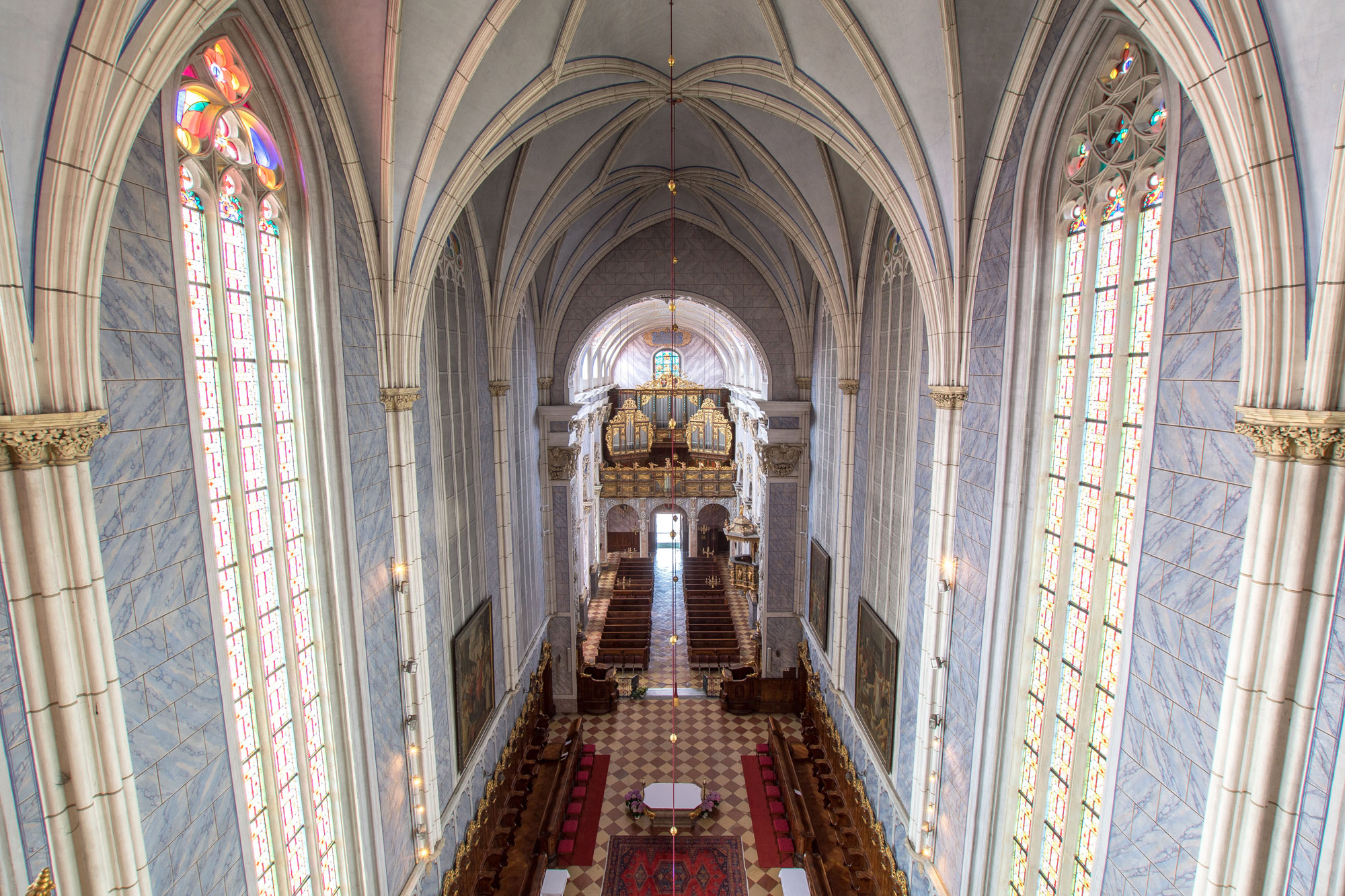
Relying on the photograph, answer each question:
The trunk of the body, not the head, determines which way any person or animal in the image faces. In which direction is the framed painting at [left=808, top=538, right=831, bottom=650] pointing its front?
to the viewer's left

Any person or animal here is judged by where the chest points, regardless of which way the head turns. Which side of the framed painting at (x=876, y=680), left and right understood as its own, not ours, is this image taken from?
left

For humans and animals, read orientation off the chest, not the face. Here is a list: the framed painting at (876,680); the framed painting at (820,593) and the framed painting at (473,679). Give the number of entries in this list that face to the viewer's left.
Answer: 2

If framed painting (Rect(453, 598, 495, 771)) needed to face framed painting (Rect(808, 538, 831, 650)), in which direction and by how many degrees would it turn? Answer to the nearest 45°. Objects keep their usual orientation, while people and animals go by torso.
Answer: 0° — it already faces it

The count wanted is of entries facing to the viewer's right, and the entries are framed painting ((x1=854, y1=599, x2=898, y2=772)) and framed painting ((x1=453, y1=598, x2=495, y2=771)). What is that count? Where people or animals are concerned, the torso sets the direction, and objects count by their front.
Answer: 1

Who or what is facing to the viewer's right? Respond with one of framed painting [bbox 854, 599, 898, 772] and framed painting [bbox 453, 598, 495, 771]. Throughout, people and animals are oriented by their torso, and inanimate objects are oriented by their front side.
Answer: framed painting [bbox 453, 598, 495, 771]

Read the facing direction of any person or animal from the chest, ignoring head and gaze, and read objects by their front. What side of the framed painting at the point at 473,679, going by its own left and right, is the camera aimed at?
right

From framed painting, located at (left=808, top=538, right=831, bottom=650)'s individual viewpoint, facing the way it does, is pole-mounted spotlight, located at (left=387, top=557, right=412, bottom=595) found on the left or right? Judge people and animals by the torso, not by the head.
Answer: on its left
